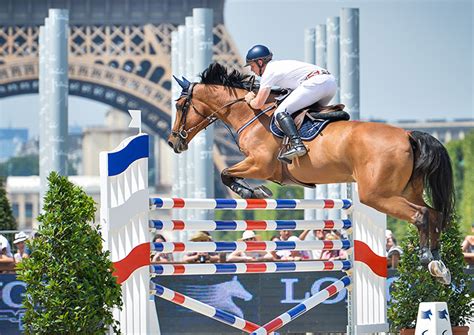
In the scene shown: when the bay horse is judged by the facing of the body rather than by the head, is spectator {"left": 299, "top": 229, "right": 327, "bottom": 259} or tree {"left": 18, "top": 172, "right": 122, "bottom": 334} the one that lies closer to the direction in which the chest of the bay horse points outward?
the tree

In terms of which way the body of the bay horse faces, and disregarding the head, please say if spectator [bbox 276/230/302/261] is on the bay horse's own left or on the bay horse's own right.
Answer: on the bay horse's own right

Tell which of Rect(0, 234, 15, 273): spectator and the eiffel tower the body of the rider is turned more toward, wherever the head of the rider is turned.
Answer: the spectator

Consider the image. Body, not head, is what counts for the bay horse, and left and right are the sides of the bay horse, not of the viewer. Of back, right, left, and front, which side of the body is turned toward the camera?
left

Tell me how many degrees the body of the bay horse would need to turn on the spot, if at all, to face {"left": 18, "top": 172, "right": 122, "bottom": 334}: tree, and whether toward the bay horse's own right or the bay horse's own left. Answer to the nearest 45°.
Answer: approximately 45° to the bay horse's own left

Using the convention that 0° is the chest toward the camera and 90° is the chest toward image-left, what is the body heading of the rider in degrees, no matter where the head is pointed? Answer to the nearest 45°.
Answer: approximately 90°

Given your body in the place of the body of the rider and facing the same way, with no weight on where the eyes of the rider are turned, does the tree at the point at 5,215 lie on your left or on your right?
on your right

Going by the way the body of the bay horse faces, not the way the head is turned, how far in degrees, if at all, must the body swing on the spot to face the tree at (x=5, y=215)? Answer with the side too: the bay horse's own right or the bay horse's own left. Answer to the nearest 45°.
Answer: approximately 45° to the bay horse's own right

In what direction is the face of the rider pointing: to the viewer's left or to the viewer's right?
to the viewer's left

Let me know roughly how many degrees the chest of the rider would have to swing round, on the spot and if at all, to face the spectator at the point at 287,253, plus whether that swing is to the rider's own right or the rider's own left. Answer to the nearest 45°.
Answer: approximately 90° to the rider's own right

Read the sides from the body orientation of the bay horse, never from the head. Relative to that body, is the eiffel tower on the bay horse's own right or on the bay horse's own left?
on the bay horse's own right

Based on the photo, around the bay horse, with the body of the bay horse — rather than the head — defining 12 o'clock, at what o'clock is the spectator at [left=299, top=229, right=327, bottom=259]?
The spectator is roughly at 3 o'clock from the bay horse.
